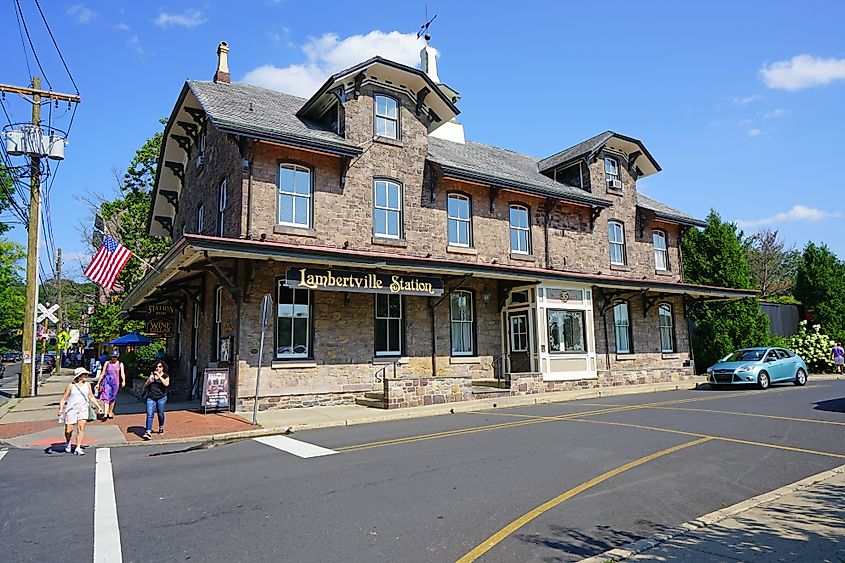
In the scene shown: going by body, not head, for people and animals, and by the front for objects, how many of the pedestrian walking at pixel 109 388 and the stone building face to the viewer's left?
0

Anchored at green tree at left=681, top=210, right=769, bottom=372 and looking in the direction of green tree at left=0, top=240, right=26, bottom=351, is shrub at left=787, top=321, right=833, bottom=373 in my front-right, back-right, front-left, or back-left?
back-right

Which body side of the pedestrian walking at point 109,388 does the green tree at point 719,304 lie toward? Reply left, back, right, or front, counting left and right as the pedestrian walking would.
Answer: left

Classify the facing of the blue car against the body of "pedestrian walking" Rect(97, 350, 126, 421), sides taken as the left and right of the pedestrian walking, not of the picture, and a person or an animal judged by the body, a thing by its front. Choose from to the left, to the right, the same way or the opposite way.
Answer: to the right

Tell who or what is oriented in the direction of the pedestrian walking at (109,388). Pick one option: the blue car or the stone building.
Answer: the blue car

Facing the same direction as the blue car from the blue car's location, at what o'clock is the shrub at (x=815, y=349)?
The shrub is roughly at 5 o'clock from the blue car.

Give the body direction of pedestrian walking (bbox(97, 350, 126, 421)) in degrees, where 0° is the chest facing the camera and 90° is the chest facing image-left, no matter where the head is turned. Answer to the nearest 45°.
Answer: approximately 0°
